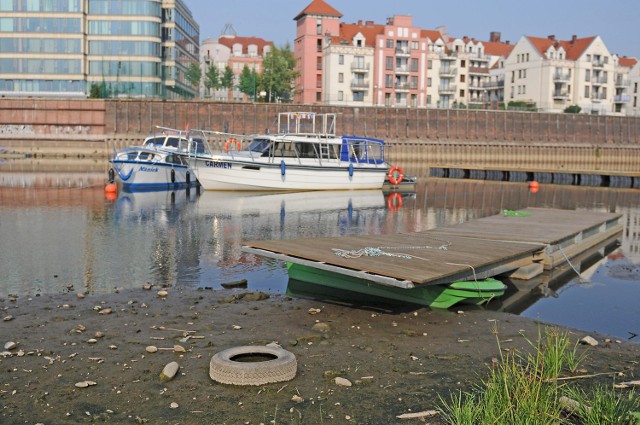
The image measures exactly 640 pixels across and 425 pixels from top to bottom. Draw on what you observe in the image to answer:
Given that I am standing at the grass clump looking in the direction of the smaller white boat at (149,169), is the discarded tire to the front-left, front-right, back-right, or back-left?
front-left

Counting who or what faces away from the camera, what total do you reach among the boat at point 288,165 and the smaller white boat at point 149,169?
0

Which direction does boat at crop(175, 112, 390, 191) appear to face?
to the viewer's left

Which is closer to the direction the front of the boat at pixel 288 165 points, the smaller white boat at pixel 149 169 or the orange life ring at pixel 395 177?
the smaller white boat

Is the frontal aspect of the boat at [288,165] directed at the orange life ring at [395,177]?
no

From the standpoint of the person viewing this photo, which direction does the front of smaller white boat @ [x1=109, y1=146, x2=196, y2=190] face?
facing the viewer and to the left of the viewer

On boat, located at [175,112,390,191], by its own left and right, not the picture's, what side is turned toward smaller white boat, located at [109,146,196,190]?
front

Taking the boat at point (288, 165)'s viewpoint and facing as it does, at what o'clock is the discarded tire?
The discarded tire is roughly at 9 o'clock from the boat.

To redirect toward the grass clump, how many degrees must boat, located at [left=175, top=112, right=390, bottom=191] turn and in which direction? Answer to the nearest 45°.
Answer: approximately 90° to its left

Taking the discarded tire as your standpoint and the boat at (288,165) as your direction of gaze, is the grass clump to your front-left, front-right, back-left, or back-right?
back-right

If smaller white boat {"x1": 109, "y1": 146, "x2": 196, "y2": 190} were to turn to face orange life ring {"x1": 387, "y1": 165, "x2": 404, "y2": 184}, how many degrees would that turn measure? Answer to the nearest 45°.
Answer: approximately 135° to its left

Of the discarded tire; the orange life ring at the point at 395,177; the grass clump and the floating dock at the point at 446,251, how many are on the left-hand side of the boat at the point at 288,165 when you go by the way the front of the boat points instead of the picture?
3

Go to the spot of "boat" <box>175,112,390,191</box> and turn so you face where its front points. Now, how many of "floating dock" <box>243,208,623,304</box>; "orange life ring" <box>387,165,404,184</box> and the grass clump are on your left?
2

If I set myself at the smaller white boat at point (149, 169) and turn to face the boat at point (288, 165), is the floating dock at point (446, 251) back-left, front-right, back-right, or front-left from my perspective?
front-right

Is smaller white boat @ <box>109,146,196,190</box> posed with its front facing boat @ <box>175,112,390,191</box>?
no

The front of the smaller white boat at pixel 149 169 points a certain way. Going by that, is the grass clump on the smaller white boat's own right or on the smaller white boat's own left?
on the smaller white boat's own left
